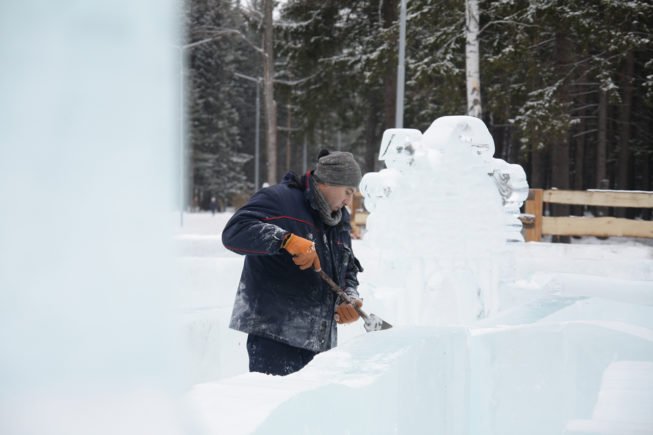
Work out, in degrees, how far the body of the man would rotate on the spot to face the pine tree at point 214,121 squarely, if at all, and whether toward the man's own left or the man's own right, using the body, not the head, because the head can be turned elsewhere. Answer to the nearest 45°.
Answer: approximately 135° to the man's own left

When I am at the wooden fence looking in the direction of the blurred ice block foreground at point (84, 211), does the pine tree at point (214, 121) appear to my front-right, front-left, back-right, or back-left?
back-right

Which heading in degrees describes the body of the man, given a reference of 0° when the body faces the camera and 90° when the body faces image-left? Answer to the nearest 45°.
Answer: approximately 315°

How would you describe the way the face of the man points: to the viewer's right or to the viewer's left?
to the viewer's right

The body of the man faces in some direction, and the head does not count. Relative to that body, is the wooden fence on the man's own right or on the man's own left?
on the man's own left

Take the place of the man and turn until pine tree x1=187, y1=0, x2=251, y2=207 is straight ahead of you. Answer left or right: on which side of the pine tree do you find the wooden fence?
right
